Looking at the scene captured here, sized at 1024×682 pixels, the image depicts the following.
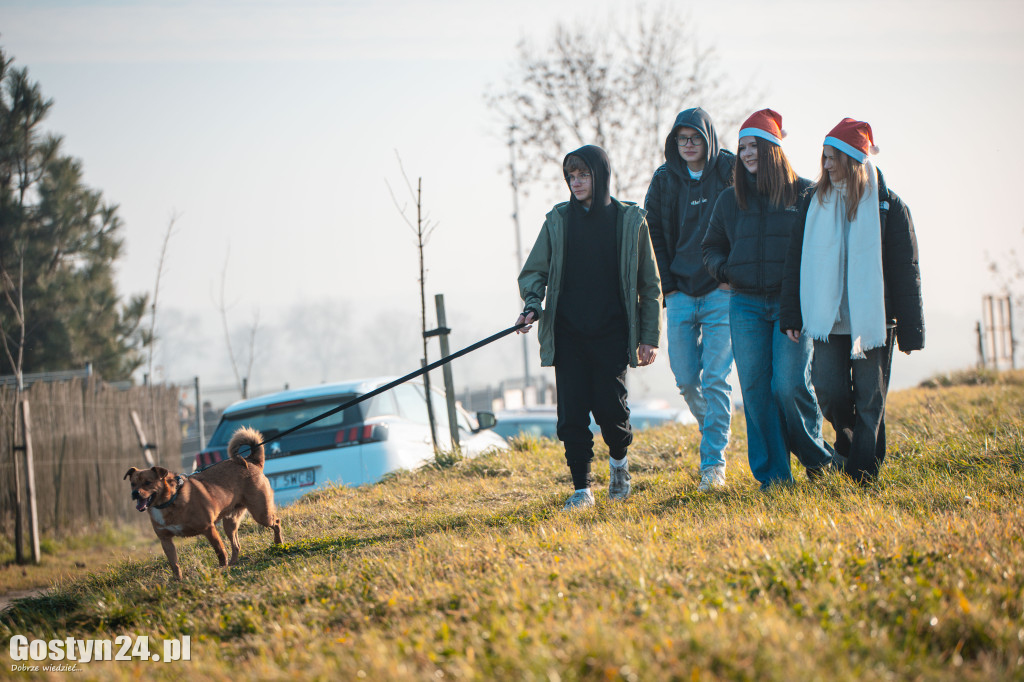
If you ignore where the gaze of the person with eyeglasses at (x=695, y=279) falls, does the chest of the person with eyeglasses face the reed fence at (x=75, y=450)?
no

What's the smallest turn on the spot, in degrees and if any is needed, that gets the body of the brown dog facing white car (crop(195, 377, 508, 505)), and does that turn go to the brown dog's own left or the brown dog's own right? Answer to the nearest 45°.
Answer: approximately 135° to the brown dog's own right

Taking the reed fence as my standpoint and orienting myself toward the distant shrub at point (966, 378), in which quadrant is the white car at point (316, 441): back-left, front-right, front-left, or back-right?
front-right

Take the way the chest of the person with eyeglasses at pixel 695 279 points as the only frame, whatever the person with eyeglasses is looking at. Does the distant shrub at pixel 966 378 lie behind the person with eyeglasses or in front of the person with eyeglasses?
behind

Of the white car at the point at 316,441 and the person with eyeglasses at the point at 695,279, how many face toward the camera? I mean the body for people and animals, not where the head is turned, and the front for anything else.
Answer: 1

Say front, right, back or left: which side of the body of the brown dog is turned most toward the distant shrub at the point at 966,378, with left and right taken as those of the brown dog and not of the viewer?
back

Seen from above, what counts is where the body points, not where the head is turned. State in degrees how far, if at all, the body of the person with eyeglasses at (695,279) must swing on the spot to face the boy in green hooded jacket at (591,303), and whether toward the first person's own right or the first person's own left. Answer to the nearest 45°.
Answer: approximately 45° to the first person's own right

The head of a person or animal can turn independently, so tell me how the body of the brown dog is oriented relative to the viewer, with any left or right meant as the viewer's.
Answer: facing the viewer and to the left of the viewer

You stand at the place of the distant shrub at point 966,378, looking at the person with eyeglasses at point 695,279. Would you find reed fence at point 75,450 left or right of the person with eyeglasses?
right

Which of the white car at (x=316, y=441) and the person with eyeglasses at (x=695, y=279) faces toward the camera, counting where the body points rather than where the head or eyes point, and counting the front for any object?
the person with eyeglasses

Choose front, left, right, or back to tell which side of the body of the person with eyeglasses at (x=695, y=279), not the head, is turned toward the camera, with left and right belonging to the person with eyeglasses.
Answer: front

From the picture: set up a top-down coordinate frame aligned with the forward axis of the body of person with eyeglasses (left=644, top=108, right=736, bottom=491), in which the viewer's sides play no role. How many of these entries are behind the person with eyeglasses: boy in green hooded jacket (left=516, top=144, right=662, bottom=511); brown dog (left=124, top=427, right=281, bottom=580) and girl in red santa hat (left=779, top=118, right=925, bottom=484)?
0

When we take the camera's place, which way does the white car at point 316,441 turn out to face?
facing away from the viewer and to the right of the viewer

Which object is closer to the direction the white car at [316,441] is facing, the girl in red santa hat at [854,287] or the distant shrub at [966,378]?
the distant shrub
